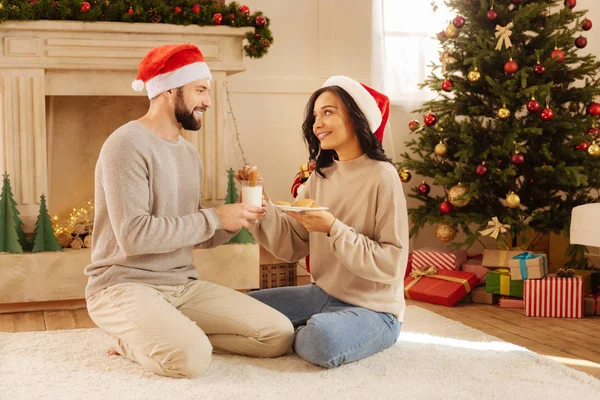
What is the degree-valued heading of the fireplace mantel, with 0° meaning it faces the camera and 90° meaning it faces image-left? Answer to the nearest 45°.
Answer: approximately 0°

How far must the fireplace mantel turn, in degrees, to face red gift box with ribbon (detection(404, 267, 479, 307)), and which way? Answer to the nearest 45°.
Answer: approximately 90° to its left

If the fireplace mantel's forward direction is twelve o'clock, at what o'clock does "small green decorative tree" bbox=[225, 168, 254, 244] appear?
The small green decorative tree is roughly at 9 o'clock from the fireplace mantel.

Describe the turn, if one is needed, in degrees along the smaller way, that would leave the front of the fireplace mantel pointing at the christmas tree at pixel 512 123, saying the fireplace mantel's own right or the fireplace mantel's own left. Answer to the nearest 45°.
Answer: approximately 90° to the fireplace mantel's own left

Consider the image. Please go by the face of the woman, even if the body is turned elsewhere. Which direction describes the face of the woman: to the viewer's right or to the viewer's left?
to the viewer's left

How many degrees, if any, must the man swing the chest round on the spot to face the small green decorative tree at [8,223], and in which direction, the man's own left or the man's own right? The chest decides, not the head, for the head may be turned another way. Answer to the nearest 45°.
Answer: approximately 180°

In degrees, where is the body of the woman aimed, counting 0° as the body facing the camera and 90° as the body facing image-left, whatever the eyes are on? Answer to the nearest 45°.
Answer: approximately 45°

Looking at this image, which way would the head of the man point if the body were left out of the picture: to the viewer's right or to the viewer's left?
to the viewer's right
